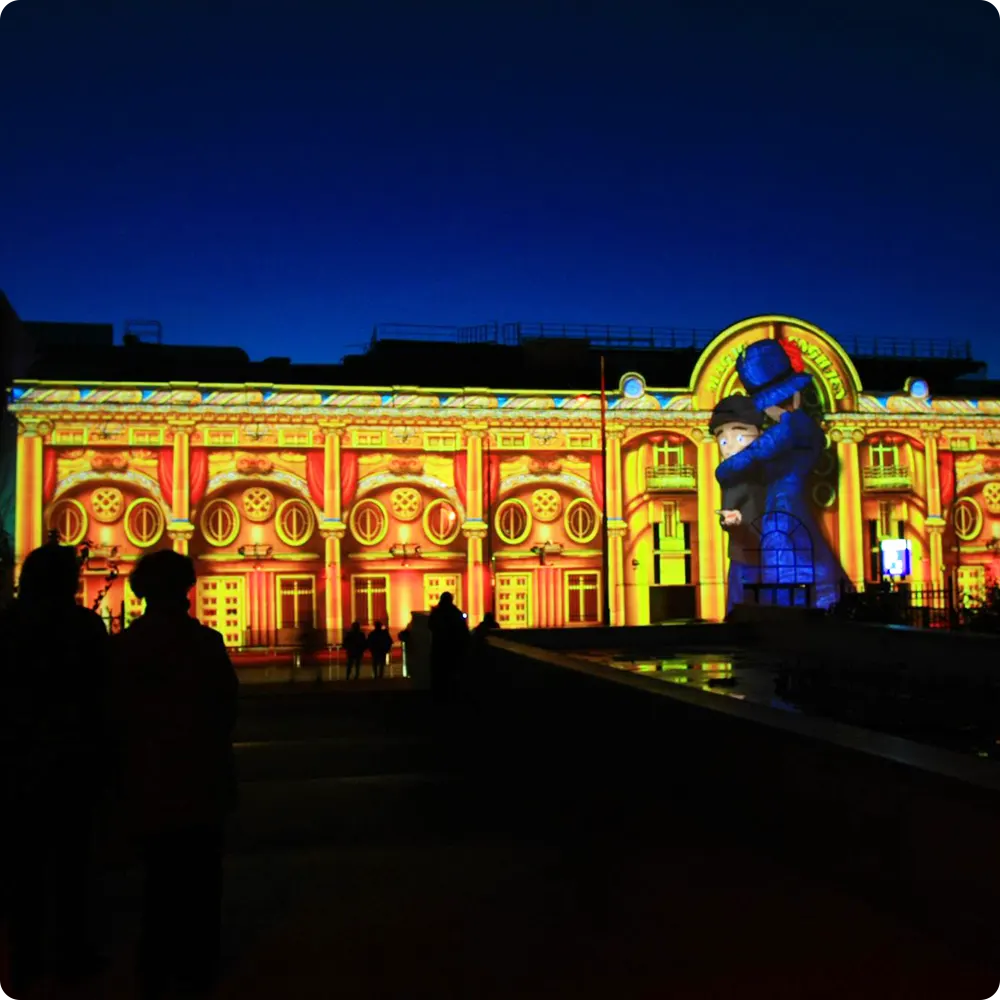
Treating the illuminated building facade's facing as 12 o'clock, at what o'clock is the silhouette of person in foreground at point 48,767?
The silhouette of person in foreground is roughly at 12 o'clock from the illuminated building facade.

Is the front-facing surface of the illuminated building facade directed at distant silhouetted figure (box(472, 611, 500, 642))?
yes

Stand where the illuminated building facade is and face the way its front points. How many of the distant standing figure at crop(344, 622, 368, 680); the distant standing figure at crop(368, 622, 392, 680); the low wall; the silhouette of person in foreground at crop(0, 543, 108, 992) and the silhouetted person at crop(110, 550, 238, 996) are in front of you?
5

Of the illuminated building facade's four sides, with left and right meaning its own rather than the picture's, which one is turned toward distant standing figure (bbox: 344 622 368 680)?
front

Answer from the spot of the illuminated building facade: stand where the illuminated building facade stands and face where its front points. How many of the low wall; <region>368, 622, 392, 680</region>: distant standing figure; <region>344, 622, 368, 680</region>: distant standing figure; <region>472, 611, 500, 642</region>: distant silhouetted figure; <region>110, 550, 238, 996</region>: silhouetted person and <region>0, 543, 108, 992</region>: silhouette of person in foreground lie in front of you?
6

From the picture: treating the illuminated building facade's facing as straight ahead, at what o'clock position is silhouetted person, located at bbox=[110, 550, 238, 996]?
The silhouetted person is roughly at 12 o'clock from the illuminated building facade.

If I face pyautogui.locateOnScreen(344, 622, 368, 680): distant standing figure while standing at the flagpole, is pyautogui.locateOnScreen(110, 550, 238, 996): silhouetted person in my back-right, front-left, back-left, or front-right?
front-left

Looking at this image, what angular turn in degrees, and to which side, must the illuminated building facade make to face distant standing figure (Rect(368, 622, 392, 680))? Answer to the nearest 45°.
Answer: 0° — it already faces them

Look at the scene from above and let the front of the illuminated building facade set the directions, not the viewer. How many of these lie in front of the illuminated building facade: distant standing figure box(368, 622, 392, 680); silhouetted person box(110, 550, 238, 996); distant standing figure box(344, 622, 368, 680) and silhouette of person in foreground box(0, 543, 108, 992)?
4

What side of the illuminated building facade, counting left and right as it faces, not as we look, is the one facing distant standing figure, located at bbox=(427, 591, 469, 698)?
front

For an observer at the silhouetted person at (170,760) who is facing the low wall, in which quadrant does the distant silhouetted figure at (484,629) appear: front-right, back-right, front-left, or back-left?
front-left

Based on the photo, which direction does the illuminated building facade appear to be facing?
toward the camera

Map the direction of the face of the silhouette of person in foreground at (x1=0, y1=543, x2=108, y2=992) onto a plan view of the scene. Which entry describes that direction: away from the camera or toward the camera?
away from the camera

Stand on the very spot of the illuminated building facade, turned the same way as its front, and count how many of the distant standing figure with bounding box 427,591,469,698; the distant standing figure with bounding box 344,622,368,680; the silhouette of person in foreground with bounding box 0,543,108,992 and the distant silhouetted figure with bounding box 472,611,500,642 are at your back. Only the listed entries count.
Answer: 0
